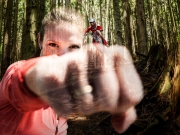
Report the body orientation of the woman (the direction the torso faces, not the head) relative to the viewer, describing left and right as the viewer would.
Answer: facing the viewer and to the right of the viewer
